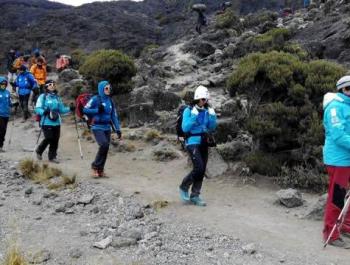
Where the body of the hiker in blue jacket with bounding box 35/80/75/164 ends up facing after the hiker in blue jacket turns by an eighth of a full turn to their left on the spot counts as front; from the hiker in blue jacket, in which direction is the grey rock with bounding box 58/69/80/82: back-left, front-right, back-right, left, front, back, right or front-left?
left

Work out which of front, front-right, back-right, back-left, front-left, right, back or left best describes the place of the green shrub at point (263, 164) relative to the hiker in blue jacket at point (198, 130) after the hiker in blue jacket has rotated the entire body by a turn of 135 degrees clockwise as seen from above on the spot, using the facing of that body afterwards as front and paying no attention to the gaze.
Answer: back-right

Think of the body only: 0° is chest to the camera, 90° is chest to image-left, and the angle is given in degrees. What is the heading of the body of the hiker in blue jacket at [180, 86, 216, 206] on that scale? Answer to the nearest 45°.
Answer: approximately 315°

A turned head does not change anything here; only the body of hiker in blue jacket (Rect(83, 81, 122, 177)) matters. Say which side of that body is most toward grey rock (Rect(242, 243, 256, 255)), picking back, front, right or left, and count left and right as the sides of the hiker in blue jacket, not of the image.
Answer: front

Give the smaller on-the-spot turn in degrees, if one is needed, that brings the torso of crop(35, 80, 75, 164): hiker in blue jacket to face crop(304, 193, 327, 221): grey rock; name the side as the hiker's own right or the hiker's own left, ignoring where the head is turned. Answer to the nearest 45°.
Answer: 0° — they already face it

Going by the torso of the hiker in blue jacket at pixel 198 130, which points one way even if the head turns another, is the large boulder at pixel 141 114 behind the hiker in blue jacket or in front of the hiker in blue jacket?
behind

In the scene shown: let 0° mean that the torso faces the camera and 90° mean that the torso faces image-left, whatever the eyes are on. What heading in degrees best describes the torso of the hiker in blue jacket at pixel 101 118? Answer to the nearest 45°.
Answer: approximately 315°

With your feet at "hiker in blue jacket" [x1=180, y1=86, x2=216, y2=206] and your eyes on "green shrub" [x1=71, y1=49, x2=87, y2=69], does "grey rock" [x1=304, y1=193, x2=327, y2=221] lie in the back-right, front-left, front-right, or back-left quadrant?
back-right
